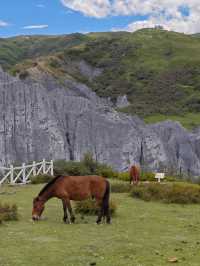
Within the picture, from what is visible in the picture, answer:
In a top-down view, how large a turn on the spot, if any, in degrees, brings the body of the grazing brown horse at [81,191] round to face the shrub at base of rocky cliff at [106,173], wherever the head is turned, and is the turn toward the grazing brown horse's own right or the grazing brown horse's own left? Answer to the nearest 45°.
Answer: approximately 90° to the grazing brown horse's own right

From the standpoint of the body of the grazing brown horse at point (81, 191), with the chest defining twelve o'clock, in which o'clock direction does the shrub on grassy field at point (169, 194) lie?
The shrub on grassy field is roughly at 4 o'clock from the grazing brown horse.

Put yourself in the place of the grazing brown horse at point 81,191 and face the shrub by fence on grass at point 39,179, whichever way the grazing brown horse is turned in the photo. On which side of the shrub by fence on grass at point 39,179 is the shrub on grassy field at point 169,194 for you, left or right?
right

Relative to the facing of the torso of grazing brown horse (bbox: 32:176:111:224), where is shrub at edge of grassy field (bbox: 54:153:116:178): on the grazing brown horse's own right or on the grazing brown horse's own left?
on the grazing brown horse's own right

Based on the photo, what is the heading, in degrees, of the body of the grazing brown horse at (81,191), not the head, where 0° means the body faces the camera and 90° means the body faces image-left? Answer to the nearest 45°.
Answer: approximately 90°

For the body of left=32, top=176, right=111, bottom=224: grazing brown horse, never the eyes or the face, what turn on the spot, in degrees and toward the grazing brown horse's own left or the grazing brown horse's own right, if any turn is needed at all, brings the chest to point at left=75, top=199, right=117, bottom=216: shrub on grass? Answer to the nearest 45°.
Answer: approximately 90° to the grazing brown horse's own right

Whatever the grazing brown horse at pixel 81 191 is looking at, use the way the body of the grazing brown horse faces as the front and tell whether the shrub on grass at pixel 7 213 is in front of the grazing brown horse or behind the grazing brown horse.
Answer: in front

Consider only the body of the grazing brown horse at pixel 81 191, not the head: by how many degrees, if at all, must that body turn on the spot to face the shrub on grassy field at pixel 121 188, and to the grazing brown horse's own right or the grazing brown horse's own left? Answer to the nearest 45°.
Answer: approximately 90° to the grazing brown horse's own right

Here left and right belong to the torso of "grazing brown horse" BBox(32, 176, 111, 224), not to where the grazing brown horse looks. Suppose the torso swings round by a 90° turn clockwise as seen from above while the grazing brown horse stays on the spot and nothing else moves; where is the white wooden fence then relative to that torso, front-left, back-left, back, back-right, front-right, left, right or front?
front

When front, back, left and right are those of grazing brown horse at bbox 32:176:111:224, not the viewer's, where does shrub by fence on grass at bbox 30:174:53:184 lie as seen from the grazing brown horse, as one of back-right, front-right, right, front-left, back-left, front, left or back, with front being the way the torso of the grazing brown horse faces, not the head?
right
